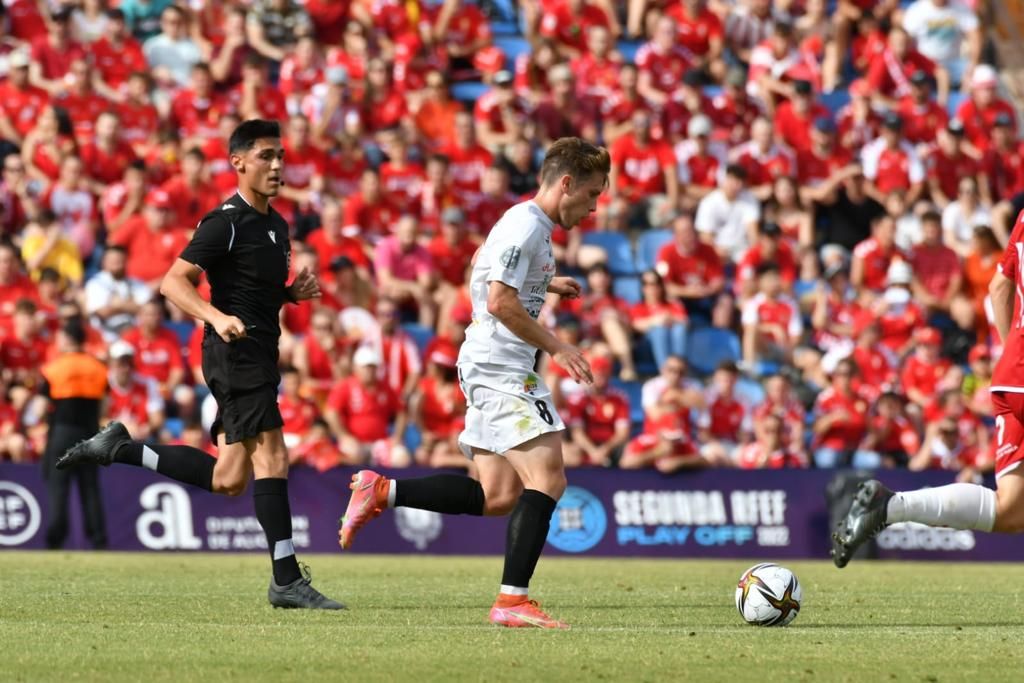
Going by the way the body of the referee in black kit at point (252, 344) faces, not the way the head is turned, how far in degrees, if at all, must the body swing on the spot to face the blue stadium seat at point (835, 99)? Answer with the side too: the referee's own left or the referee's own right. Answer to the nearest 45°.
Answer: approximately 90° to the referee's own left

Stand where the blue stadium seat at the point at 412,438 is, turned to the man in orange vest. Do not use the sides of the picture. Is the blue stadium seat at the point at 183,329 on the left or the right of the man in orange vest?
right

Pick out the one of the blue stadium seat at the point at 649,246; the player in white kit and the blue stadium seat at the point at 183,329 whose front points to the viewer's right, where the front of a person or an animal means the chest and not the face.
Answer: the player in white kit

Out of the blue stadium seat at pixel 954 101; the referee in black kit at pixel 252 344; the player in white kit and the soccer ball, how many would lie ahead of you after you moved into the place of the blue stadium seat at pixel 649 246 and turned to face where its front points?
3

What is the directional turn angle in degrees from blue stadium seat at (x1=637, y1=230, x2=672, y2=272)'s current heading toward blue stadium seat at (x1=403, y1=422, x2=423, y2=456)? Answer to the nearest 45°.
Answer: approximately 45° to its right

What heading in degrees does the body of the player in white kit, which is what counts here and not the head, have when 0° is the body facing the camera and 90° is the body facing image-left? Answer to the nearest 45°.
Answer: approximately 270°

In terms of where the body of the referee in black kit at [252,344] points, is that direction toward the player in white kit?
yes

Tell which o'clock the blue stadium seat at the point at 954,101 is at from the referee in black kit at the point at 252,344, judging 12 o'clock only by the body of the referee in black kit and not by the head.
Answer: The blue stadium seat is roughly at 9 o'clock from the referee in black kit.
